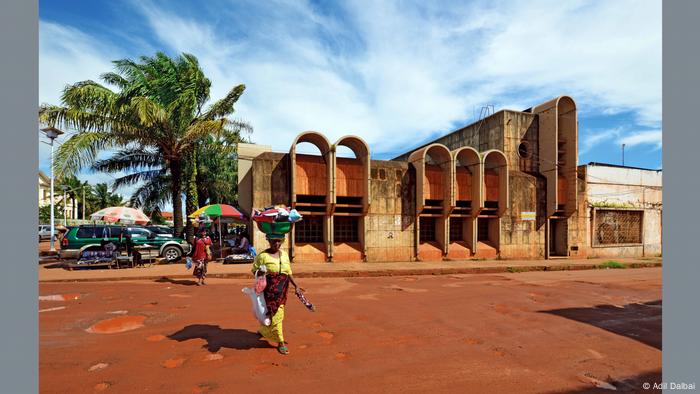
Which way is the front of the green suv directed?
to the viewer's right

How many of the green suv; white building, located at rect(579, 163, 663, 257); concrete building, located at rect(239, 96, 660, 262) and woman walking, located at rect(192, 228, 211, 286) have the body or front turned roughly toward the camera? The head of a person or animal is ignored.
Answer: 3

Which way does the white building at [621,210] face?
toward the camera

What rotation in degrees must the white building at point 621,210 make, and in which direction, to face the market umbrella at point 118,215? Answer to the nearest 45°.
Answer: approximately 45° to its right

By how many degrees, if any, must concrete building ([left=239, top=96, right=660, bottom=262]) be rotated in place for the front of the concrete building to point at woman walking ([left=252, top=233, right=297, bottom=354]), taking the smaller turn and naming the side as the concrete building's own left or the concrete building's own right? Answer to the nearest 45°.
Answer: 0° — it already faces them

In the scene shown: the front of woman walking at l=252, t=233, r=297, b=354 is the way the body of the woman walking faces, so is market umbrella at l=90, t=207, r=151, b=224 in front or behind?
behind

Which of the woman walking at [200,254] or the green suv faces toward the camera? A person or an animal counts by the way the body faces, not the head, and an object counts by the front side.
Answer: the woman walking

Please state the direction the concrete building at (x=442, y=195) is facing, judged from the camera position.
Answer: facing the viewer

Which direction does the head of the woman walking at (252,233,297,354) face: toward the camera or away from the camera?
toward the camera

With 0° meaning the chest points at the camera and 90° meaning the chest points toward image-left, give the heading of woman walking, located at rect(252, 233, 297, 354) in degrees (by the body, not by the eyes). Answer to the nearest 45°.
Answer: approximately 315°

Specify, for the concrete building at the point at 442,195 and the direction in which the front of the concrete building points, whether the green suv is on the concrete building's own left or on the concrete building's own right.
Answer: on the concrete building's own right

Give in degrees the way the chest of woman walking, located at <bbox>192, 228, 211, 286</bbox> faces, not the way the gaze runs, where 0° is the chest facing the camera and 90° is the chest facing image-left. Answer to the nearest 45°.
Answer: approximately 0°
